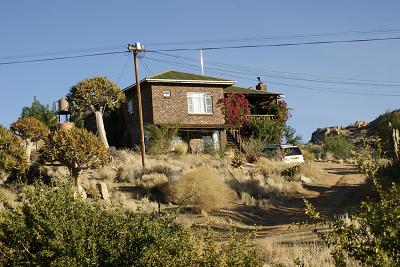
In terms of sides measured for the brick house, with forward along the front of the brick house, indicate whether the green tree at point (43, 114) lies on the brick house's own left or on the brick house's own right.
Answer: on the brick house's own right

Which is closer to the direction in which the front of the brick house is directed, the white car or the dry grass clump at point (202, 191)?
the dry grass clump

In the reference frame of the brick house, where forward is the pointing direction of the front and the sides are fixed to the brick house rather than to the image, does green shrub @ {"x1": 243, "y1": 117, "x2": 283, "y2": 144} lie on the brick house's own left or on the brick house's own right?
on the brick house's own left

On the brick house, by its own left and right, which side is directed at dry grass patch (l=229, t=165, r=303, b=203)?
front

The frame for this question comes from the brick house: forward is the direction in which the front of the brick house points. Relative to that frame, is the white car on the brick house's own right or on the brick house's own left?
on the brick house's own left

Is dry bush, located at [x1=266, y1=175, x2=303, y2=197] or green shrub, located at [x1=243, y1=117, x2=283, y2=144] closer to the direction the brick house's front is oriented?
the dry bush

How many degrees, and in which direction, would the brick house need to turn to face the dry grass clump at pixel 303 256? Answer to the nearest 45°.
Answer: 0° — it already faces it

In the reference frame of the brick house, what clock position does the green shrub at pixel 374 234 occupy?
The green shrub is roughly at 12 o'clock from the brick house.

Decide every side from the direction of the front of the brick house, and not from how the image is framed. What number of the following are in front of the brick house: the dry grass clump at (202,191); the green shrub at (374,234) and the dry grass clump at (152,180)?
3

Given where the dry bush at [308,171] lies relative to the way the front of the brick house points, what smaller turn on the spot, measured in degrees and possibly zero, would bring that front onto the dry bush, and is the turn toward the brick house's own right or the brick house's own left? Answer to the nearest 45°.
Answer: approximately 45° to the brick house's own left

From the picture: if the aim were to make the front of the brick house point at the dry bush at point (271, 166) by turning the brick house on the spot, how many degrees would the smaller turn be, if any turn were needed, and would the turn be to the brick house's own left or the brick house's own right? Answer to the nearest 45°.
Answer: approximately 45° to the brick house's own left

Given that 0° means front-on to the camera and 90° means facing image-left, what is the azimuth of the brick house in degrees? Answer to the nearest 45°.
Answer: approximately 0°

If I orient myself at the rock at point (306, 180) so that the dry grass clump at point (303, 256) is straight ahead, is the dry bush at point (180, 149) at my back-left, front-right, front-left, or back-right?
back-right

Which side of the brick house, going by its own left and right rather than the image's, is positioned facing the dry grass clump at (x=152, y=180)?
front

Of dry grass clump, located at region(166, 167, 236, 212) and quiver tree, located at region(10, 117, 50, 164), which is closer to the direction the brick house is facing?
the dry grass clump

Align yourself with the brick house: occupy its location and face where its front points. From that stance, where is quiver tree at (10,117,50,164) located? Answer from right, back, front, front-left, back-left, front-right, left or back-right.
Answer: front-right
